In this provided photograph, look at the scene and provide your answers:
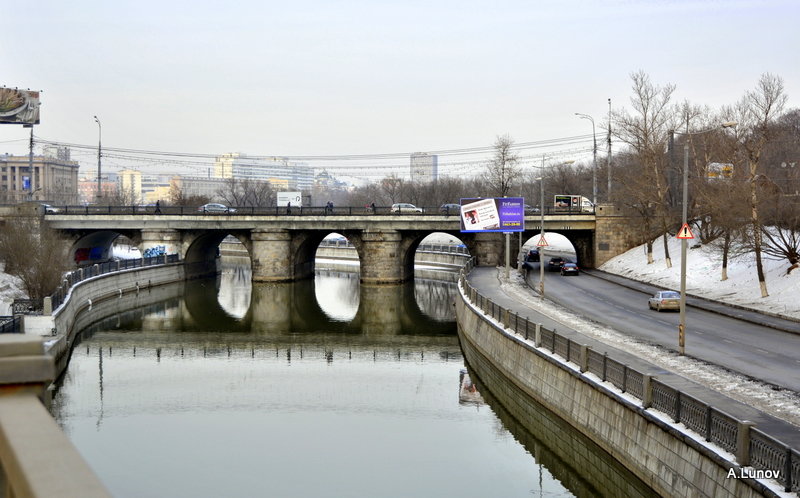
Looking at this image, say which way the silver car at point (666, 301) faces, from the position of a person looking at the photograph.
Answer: facing away from the viewer and to the left of the viewer

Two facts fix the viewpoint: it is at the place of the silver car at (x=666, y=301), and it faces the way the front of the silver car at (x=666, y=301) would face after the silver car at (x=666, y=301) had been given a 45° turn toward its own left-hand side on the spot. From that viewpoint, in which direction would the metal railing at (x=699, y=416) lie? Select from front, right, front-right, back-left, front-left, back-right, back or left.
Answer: left

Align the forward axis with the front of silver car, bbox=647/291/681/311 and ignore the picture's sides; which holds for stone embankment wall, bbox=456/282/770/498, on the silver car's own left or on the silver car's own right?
on the silver car's own left
